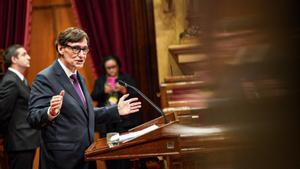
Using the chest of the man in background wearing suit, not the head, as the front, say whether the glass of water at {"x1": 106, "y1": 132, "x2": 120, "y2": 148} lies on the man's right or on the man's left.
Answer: on the man's right

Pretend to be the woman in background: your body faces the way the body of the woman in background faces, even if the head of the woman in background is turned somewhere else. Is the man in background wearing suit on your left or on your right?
on your right

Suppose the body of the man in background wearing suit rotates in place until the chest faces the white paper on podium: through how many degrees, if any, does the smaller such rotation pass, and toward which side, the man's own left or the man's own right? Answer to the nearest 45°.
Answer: approximately 45° to the man's own right

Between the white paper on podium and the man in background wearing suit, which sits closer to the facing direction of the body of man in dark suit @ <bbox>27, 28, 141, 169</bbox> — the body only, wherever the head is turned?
the white paper on podium

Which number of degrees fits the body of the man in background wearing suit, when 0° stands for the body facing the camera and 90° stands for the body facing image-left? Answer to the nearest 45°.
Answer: approximately 270°

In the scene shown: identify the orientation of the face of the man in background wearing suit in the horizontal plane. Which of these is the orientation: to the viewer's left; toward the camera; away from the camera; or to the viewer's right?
to the viewer's right

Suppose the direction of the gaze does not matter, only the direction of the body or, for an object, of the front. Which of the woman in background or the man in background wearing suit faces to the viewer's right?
the man in background wearing suit

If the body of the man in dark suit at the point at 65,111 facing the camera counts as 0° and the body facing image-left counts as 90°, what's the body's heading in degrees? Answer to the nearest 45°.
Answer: approximately 315°

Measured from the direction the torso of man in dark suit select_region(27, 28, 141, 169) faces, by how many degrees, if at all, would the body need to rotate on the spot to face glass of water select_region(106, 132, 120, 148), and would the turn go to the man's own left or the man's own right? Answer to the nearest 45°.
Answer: approximately 45° to the man's own left

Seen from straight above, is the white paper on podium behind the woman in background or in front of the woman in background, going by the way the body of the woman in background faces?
in front

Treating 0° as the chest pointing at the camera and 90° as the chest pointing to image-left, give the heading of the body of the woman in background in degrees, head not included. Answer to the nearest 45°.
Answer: approximately 0°
